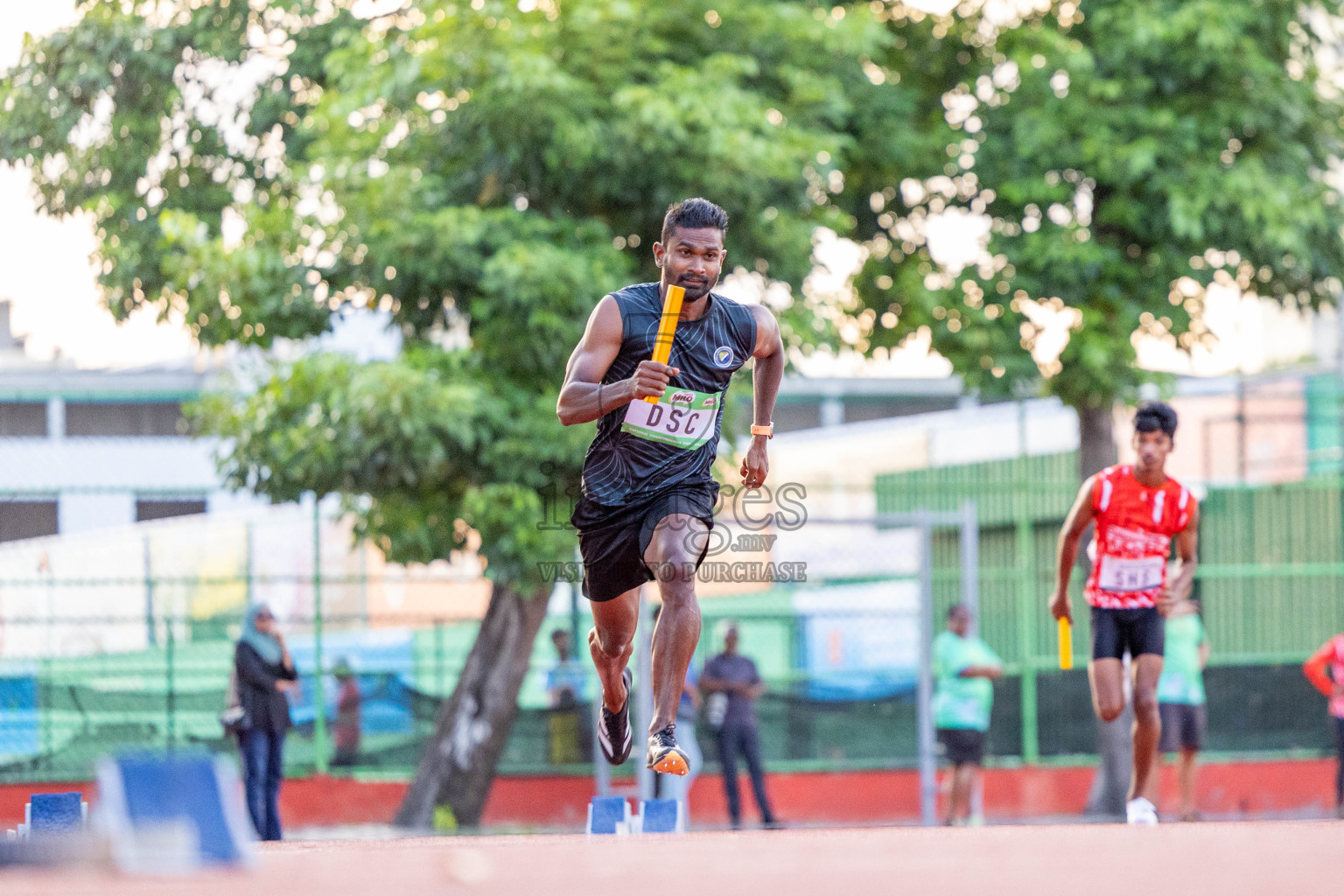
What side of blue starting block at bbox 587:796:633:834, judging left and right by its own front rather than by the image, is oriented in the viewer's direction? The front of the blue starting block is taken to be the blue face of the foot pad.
front

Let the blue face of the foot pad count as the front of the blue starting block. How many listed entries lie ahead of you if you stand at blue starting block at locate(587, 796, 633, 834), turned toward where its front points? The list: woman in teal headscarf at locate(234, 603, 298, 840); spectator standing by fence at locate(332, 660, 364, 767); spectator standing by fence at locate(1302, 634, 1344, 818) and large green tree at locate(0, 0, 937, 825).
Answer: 0

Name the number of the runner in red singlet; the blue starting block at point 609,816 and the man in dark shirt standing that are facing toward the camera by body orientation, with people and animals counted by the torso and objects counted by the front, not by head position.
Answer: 3

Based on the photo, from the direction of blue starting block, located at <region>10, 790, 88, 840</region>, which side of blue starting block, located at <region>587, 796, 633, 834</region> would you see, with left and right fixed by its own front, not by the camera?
right

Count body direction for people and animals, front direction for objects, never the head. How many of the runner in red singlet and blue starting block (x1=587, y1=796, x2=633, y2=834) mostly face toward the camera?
2

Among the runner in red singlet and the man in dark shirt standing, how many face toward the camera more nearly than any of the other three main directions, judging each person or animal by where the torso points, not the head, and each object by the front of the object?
2

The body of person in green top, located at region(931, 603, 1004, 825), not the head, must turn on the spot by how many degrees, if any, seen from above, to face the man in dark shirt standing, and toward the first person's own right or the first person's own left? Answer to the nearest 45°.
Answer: approximately 135° to the first person's own right

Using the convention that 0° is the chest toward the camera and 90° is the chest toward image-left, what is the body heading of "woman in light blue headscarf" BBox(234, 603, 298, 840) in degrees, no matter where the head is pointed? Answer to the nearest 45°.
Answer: approximately 315°

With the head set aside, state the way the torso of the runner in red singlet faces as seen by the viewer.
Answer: toward the camera

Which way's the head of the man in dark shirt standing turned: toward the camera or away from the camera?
toward the camera

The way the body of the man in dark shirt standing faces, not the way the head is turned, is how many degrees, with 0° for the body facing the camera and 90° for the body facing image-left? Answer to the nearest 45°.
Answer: approximately 0°

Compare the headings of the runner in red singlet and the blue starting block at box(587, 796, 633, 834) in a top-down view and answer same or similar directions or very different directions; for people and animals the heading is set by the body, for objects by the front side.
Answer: same or similar directions

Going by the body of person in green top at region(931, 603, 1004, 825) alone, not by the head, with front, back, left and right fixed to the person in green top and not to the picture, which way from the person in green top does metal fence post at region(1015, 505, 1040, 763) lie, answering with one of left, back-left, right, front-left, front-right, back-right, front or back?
back-left

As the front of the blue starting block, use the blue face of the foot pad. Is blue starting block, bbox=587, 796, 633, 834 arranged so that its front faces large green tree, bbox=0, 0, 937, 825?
no
